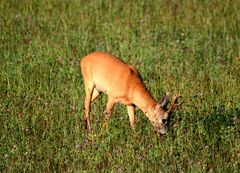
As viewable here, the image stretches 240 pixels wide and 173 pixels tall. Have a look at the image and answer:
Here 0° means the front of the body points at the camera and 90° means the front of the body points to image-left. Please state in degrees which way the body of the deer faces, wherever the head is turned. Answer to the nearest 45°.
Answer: approximately 270°
